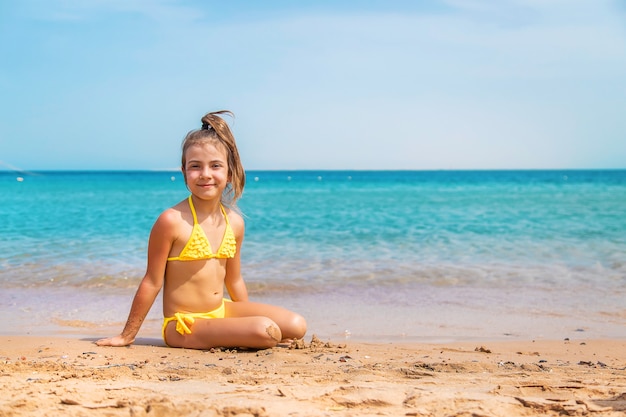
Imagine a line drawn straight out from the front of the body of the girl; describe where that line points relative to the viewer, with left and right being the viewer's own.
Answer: facing the viewer and to the right of the viewer
